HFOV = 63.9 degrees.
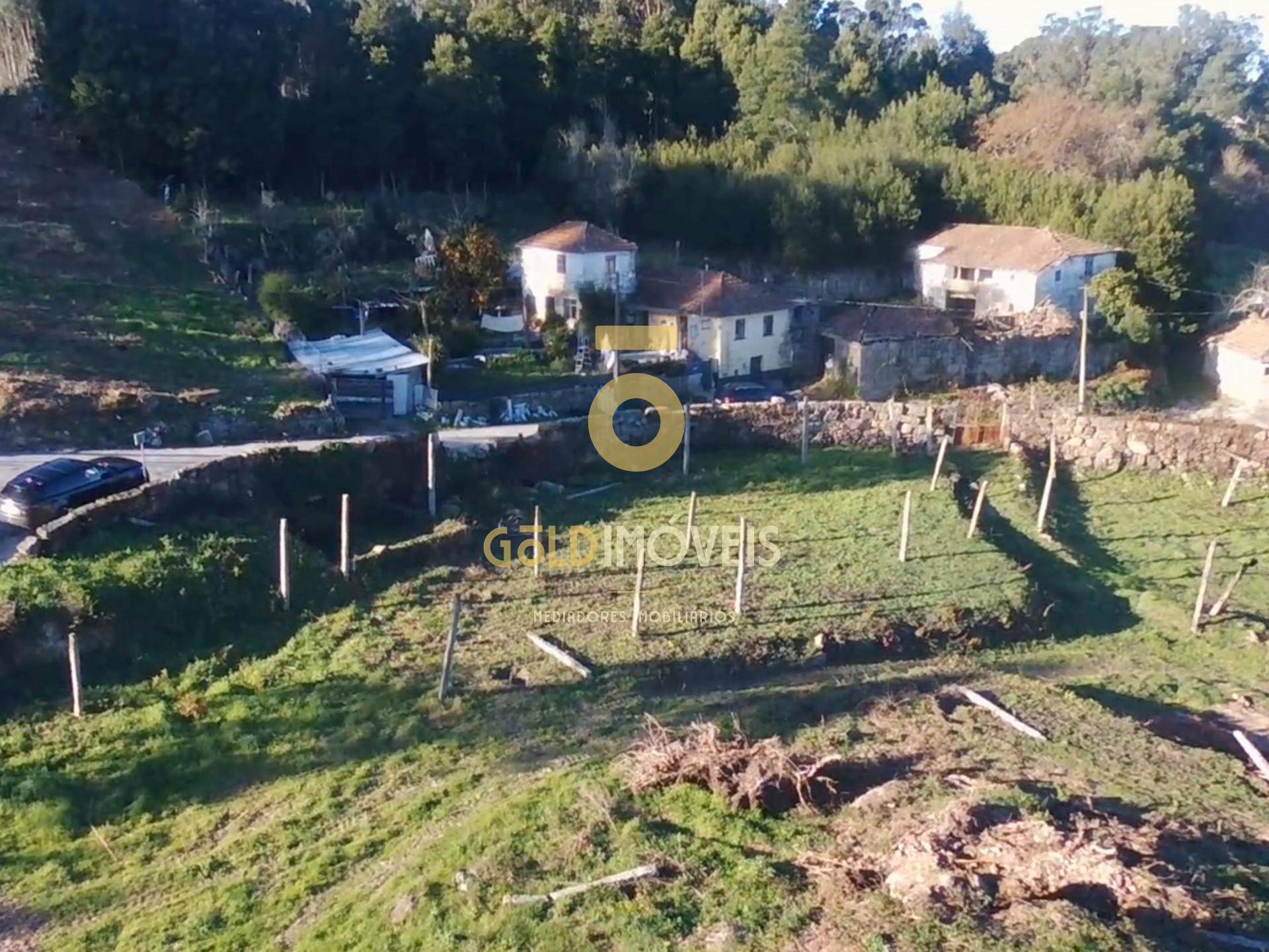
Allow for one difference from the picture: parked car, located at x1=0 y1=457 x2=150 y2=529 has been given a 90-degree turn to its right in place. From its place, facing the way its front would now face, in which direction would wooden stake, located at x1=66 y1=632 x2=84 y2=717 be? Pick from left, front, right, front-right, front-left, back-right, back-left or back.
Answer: front-right

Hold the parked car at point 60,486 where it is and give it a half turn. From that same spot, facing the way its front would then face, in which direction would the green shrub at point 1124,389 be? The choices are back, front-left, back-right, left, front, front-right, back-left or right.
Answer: back-left

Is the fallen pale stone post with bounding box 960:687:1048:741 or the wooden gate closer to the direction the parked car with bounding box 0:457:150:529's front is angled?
the wooden gate

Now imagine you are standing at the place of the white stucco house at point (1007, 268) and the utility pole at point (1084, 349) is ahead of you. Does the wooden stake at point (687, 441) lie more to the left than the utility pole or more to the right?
right

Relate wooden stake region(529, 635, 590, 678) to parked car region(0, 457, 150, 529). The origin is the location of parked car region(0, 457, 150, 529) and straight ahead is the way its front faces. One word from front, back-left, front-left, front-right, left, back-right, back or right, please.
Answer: right

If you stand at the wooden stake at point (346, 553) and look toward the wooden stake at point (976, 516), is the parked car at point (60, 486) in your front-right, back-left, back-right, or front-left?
back-left

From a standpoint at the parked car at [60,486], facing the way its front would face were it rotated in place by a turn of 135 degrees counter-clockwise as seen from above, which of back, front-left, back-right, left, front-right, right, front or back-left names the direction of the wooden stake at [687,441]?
back

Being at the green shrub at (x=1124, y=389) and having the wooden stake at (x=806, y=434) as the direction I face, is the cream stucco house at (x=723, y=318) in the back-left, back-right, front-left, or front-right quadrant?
front-right

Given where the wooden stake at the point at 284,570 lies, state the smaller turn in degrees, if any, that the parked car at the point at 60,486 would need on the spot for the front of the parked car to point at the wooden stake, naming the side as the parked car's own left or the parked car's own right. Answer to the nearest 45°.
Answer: approximately 90° to the parked car's own right

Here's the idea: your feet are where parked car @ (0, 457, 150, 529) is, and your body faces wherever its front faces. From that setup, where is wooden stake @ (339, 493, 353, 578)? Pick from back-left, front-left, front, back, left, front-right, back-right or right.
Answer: right
